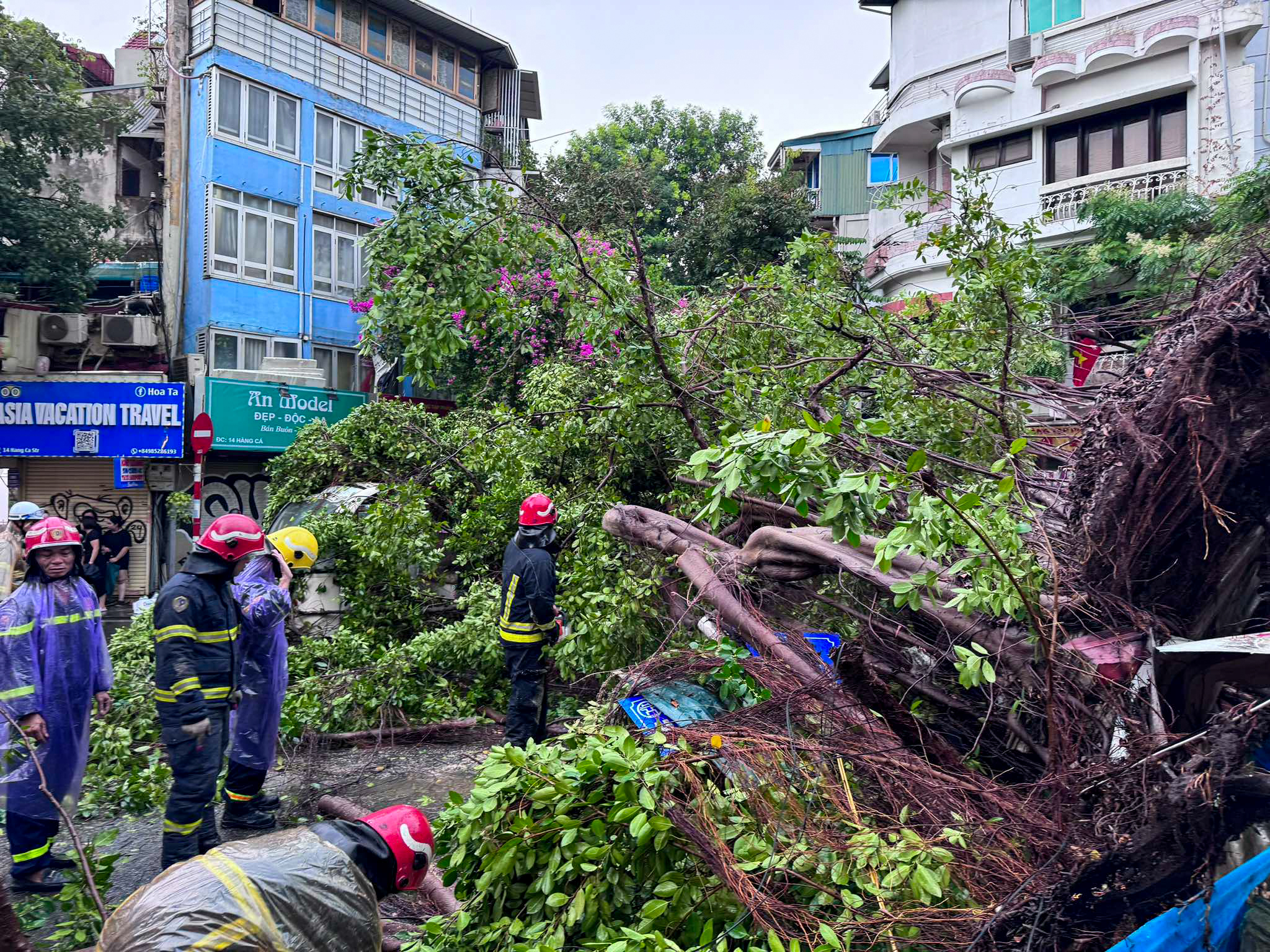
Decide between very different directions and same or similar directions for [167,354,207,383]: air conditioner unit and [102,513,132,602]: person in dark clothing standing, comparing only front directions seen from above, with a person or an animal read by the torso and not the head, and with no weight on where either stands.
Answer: same or similar directions

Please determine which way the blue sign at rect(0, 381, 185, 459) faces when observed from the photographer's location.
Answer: facing the viewer

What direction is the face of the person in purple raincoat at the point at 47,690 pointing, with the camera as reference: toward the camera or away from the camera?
toward the camera

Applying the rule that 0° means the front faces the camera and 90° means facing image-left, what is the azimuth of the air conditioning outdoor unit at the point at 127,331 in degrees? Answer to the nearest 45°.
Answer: approximately 0°

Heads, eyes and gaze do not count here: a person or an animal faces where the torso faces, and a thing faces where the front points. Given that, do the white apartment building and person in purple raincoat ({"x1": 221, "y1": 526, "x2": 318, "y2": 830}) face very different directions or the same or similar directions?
very different directions

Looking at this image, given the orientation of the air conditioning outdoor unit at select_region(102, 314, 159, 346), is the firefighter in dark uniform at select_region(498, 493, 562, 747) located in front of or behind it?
in front

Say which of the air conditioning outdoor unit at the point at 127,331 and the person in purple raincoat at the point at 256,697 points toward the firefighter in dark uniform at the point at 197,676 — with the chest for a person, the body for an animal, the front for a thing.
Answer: the air conditioning outdoor unit

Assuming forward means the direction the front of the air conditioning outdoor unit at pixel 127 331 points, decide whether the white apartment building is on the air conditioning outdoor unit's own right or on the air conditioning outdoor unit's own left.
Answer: on the air conditioning outdoor unit's own left

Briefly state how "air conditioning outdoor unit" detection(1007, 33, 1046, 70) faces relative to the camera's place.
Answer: facing the viewer and to the left of the viewer

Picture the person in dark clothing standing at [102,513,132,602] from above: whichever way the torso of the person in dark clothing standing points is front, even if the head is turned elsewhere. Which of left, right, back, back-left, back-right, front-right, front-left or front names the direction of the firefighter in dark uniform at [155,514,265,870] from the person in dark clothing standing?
front-left

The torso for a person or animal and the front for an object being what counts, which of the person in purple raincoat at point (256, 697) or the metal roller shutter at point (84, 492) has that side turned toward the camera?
the metal roller shutter

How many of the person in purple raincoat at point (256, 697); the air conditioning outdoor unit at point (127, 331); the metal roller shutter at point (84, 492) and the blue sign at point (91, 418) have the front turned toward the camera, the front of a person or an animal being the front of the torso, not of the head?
3

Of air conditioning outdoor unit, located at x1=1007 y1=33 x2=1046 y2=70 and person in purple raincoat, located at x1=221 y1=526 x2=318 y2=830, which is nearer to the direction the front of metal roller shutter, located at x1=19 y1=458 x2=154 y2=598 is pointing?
the person in purple raincoat

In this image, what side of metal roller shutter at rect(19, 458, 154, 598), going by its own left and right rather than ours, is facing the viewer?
front
